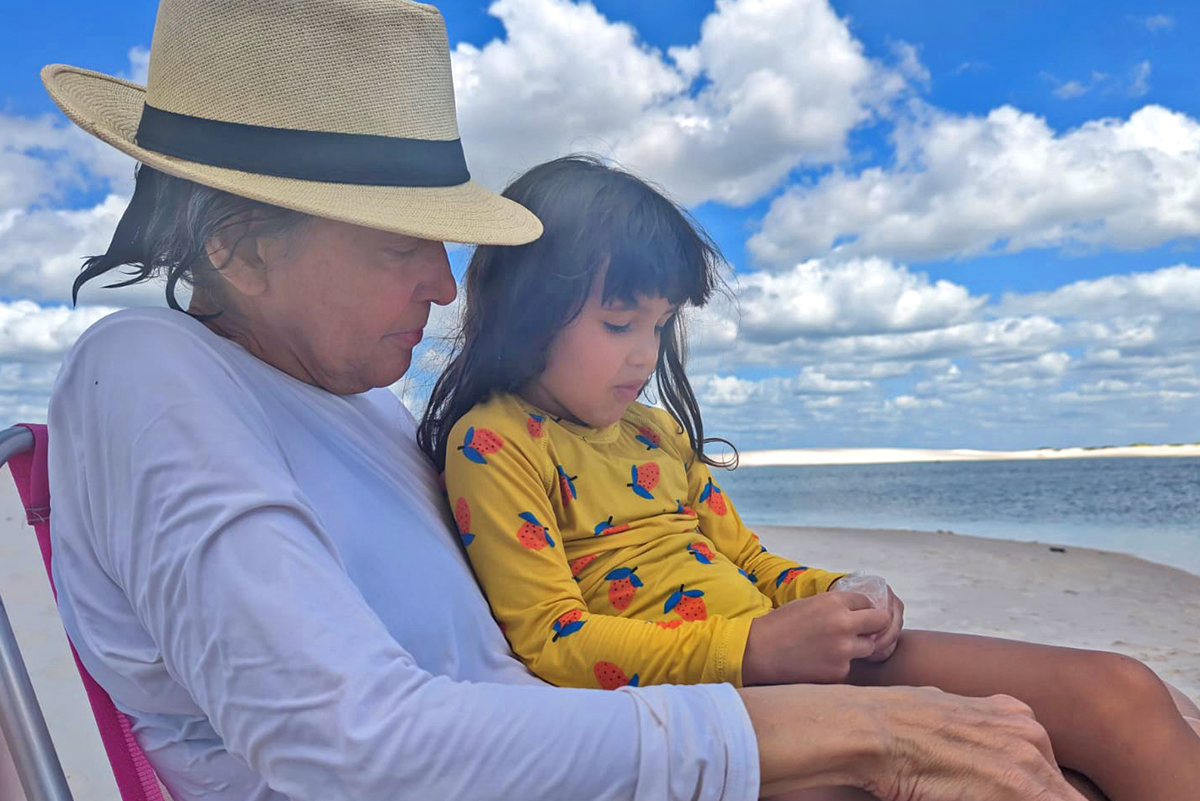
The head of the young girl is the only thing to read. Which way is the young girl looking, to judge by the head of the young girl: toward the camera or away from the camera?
toward the camera

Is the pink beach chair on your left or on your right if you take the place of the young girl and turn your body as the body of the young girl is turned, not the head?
on your right

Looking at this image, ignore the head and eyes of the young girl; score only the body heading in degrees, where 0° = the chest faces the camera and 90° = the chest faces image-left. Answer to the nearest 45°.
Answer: approximately 315°

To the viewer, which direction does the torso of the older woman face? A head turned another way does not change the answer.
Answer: to the viewer's right
